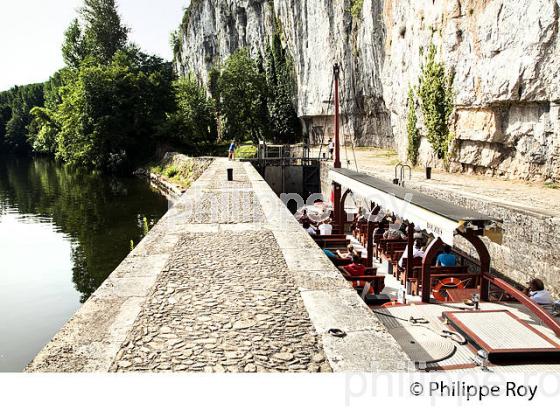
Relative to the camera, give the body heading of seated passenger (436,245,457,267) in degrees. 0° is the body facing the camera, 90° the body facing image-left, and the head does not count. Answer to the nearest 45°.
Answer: approximately 180°

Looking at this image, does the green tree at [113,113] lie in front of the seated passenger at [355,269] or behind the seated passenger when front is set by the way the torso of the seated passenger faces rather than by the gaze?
in front

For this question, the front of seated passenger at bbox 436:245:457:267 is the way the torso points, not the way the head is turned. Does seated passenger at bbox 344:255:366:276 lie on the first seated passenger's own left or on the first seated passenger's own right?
on the first seated passenger's own left

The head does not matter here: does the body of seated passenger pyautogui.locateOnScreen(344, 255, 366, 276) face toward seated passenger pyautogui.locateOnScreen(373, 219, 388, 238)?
yes

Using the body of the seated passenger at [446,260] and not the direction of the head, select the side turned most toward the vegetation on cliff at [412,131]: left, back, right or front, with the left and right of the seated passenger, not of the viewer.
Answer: front

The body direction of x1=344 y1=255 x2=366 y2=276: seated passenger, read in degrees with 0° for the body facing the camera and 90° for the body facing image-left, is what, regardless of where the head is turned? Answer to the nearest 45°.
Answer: approximately 180°

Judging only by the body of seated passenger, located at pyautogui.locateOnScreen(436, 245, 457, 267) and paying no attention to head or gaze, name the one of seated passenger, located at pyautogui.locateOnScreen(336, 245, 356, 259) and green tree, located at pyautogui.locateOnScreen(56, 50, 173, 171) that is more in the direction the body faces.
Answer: the green tree

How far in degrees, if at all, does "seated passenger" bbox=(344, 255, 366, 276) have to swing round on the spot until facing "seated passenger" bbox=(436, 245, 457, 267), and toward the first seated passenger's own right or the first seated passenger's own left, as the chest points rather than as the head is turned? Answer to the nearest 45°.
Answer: approximately 45° to the first seated passenger's own right

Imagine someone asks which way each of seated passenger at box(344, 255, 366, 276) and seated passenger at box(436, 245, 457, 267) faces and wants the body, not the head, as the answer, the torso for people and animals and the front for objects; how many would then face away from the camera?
2

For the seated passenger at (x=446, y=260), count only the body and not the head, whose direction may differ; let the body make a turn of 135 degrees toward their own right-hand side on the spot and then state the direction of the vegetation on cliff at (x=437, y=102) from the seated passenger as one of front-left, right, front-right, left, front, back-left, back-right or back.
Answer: back-left

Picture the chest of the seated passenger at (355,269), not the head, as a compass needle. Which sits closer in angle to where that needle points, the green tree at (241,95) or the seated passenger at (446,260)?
the green tree

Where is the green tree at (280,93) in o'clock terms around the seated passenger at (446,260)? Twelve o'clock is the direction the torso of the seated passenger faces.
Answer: The green tree is roughly at 11 o'clock from the seated passenger.

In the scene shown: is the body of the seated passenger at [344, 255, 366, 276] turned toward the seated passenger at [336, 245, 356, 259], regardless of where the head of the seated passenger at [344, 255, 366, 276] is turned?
yes
